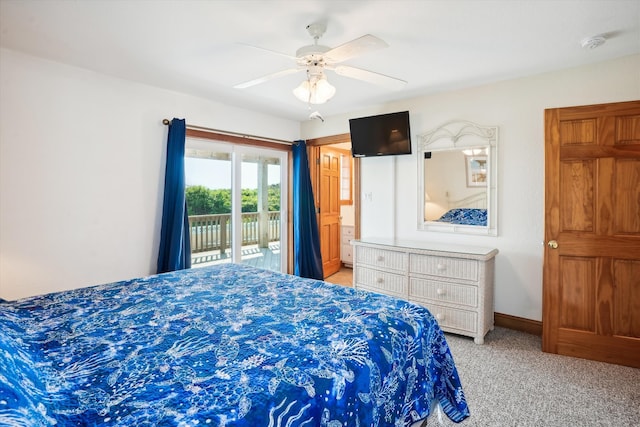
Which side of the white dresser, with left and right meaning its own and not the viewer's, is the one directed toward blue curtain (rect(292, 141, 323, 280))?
right

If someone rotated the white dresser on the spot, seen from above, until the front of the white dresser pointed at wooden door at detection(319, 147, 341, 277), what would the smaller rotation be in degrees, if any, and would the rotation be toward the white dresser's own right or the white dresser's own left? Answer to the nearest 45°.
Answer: approximately 90° to the white dresser's own right

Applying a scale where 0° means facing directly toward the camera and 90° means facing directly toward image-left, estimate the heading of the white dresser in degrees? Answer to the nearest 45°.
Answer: approximately 45°

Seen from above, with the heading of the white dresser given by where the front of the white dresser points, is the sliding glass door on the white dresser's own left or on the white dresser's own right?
on the white dresser's own right

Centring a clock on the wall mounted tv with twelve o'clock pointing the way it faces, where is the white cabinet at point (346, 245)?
The white cabinet is roughly at 4 o'clock from the wall mounted tv.

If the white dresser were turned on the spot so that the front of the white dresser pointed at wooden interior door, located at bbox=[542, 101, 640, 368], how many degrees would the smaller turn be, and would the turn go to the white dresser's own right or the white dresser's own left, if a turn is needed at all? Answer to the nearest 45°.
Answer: approximately 135° to the white dresser's own left

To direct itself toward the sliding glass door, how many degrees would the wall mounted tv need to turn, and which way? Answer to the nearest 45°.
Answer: approximately 45° to its right

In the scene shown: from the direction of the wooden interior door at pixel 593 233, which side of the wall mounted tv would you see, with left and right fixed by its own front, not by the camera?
left
